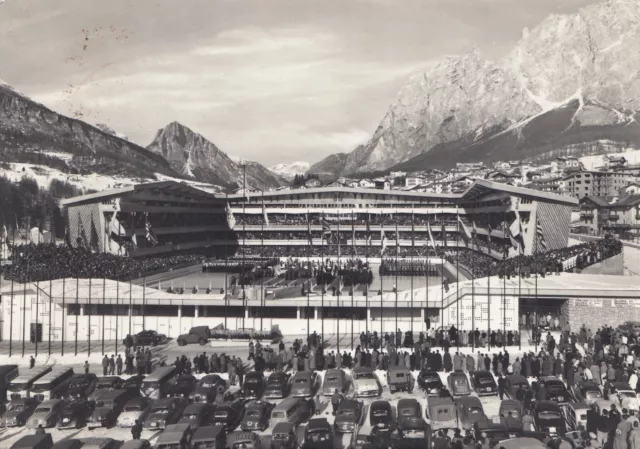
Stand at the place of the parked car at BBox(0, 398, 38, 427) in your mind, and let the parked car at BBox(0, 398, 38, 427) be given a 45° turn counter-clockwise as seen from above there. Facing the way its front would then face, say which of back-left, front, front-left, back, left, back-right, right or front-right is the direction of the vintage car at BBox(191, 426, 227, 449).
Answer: front-left

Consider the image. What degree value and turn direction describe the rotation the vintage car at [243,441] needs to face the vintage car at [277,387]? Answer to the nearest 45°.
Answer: approximately 180°

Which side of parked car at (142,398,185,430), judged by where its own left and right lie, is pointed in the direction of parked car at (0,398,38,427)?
right

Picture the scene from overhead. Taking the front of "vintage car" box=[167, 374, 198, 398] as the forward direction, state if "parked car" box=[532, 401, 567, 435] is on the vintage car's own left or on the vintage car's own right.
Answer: on the vintage car's own left

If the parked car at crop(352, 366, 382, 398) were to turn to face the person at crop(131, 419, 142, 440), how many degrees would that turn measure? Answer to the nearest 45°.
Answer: approximately 45° to its right

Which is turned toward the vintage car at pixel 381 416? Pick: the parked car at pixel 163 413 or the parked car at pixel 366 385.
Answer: the parked car at pixel 366 385

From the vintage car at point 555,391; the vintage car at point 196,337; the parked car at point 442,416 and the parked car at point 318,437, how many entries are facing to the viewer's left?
1

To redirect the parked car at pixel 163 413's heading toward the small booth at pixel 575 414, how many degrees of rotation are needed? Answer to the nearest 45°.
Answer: approximately 135° to its left

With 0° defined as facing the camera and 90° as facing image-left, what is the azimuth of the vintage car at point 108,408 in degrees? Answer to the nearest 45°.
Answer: approximately 45°

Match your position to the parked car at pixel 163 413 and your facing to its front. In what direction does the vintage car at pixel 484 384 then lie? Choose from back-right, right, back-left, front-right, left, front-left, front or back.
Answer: back-left

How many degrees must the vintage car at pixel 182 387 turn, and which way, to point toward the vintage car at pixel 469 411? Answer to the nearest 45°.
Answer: approximately 90° to its left

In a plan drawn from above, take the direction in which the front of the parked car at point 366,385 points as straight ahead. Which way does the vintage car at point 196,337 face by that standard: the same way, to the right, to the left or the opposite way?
to the right
